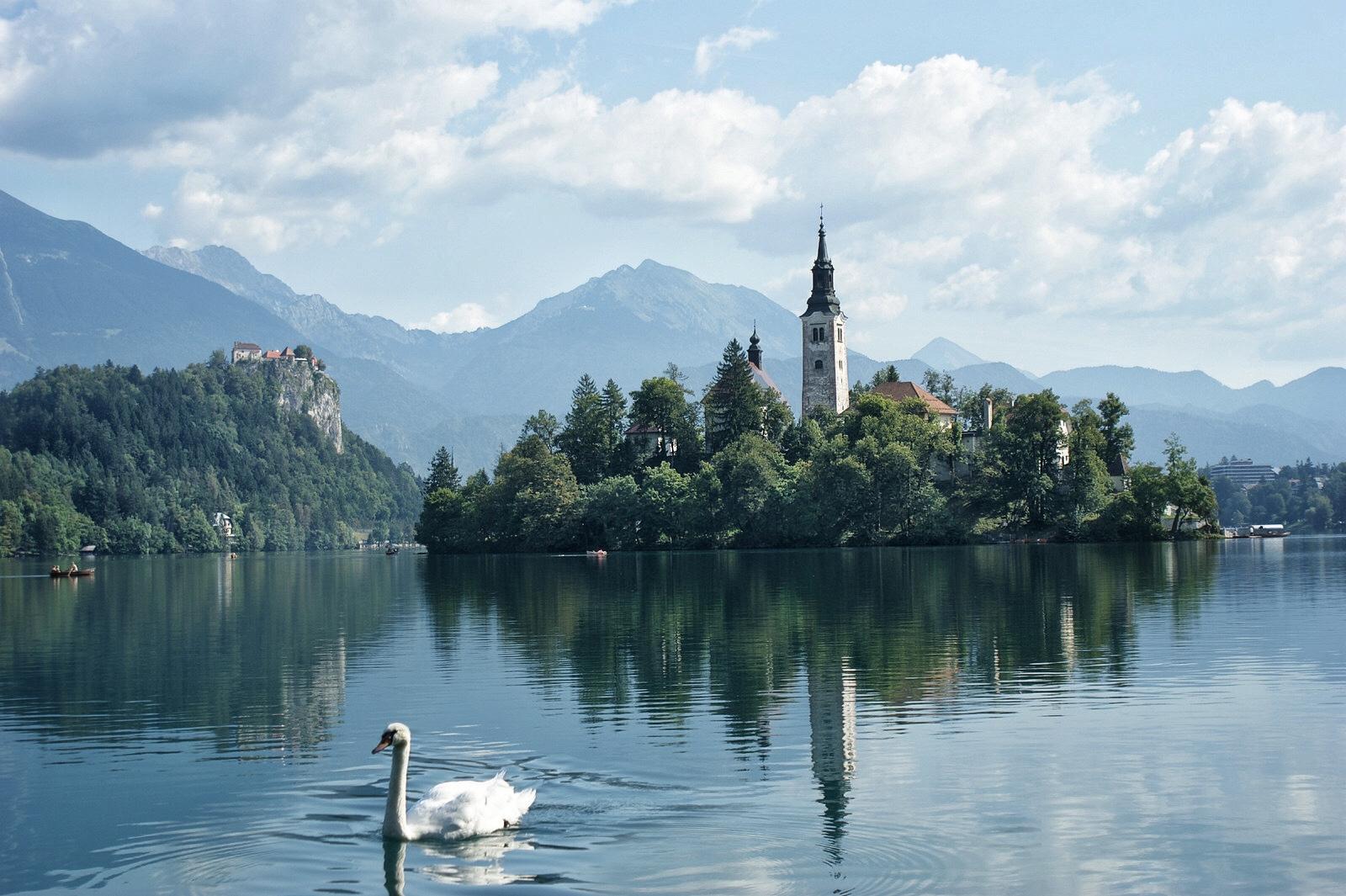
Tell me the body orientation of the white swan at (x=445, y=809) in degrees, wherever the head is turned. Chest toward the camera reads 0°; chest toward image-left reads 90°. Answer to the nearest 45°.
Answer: approximately 90°
